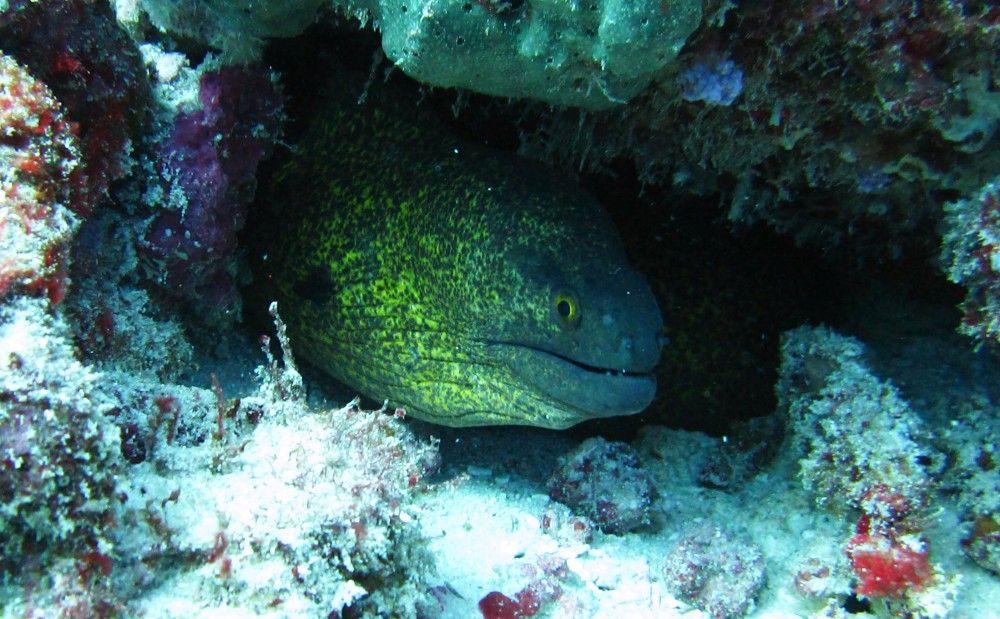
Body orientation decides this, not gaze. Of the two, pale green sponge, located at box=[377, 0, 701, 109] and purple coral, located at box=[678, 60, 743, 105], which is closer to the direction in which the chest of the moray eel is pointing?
the purple coral

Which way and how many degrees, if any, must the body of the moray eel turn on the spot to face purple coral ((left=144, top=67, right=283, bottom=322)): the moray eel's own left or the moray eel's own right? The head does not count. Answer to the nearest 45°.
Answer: approximately 180°

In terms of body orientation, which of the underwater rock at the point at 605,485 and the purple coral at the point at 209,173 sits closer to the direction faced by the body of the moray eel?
the underwater rock

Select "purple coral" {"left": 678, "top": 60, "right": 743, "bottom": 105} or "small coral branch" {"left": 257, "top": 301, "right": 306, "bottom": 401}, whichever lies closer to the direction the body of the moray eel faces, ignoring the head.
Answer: the purple coral

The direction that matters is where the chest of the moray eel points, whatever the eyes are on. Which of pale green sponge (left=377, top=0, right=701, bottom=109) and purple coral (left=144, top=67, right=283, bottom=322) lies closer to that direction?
the pale green sponge

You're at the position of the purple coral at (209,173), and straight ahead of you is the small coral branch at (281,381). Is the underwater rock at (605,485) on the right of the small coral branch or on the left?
left

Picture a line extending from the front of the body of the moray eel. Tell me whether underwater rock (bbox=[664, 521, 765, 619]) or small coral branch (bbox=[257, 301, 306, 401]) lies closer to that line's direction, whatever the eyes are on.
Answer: the underwater rock

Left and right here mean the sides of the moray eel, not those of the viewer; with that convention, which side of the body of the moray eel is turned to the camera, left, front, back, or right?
right

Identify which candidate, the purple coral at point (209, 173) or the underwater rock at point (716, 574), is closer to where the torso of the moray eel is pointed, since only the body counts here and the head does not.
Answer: the underwater rock

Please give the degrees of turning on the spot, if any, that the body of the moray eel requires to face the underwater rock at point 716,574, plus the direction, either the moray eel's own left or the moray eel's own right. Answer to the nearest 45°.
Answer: approximately 45° to the moray eel's own right
